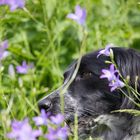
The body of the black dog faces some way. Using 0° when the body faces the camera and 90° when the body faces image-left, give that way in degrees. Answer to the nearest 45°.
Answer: approximately 90°
